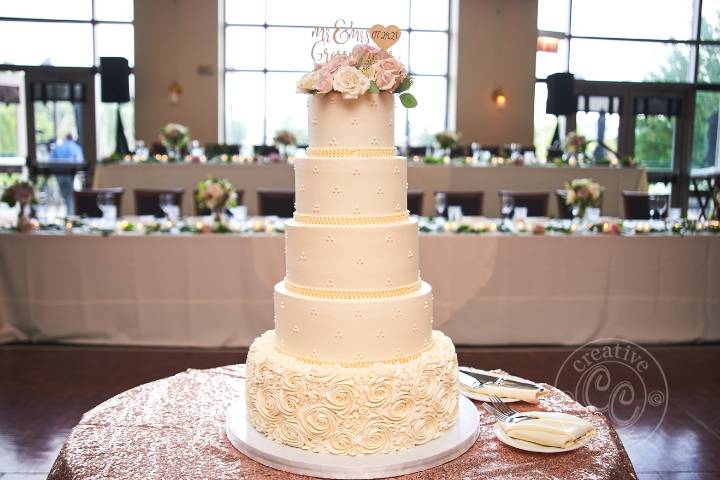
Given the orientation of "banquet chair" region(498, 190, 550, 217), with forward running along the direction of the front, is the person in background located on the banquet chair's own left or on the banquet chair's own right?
on the banquet chair's own right

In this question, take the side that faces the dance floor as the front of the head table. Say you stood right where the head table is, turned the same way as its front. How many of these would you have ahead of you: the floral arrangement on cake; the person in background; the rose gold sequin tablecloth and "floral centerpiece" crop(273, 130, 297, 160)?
2

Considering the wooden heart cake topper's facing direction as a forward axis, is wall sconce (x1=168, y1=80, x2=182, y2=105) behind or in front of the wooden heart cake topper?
behind

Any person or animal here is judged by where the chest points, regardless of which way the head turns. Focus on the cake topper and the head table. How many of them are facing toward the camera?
2

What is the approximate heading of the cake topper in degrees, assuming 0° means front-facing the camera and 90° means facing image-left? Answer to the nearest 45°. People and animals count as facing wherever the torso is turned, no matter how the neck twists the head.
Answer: approximately 0°

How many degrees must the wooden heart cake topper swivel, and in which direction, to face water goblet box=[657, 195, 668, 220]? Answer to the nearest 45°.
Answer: approximately 135° to its left

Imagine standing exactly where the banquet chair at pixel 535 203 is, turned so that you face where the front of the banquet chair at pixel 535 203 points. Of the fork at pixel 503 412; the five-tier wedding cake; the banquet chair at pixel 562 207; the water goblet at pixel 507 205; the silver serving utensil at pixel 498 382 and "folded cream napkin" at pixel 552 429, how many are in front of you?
5

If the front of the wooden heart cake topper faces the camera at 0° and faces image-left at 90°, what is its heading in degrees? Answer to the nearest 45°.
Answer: approximately 0°
